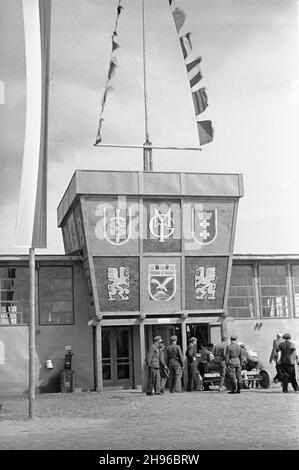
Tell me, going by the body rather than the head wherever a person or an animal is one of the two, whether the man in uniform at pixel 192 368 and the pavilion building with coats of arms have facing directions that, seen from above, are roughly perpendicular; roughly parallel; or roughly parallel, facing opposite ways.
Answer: roughly perpendicular
